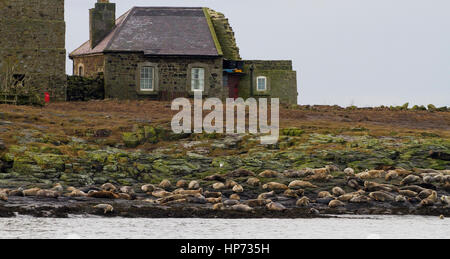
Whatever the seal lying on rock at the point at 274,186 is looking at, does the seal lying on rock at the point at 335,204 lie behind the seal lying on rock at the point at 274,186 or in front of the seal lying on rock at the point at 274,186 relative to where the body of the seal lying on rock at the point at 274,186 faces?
behind

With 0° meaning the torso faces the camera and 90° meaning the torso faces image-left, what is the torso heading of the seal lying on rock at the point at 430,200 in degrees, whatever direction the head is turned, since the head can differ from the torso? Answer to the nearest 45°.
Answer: approximately 270°

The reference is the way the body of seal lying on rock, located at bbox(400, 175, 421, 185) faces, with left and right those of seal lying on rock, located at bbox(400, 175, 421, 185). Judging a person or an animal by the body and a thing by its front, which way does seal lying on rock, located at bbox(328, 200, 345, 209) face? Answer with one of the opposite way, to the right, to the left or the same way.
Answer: the opposite way

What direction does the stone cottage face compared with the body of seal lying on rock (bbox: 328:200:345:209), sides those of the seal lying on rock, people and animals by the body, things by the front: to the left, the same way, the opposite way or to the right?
to the left

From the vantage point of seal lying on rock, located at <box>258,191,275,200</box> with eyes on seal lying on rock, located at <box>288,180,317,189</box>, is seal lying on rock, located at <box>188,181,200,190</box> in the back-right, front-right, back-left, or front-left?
back-left

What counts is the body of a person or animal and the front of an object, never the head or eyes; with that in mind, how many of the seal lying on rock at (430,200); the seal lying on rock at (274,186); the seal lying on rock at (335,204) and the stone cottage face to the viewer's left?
2

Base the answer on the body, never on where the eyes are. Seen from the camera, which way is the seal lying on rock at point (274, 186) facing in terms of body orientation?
to the viewer's left

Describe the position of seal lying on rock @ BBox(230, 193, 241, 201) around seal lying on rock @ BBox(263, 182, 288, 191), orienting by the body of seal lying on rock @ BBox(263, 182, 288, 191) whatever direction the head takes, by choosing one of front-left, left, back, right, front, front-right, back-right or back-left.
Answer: front-left

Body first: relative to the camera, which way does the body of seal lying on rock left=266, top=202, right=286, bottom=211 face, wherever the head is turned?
to the viewer's left
